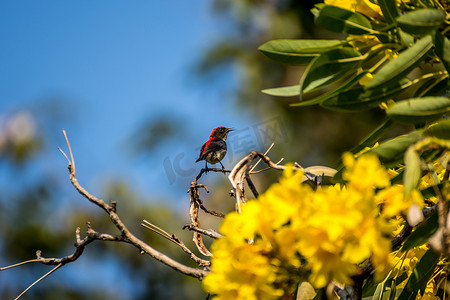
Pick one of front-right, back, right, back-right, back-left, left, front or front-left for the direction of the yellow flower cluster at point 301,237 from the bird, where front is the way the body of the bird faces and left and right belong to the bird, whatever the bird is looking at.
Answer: right

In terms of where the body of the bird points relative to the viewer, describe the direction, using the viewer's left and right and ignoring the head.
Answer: facing to the right of the viewer
